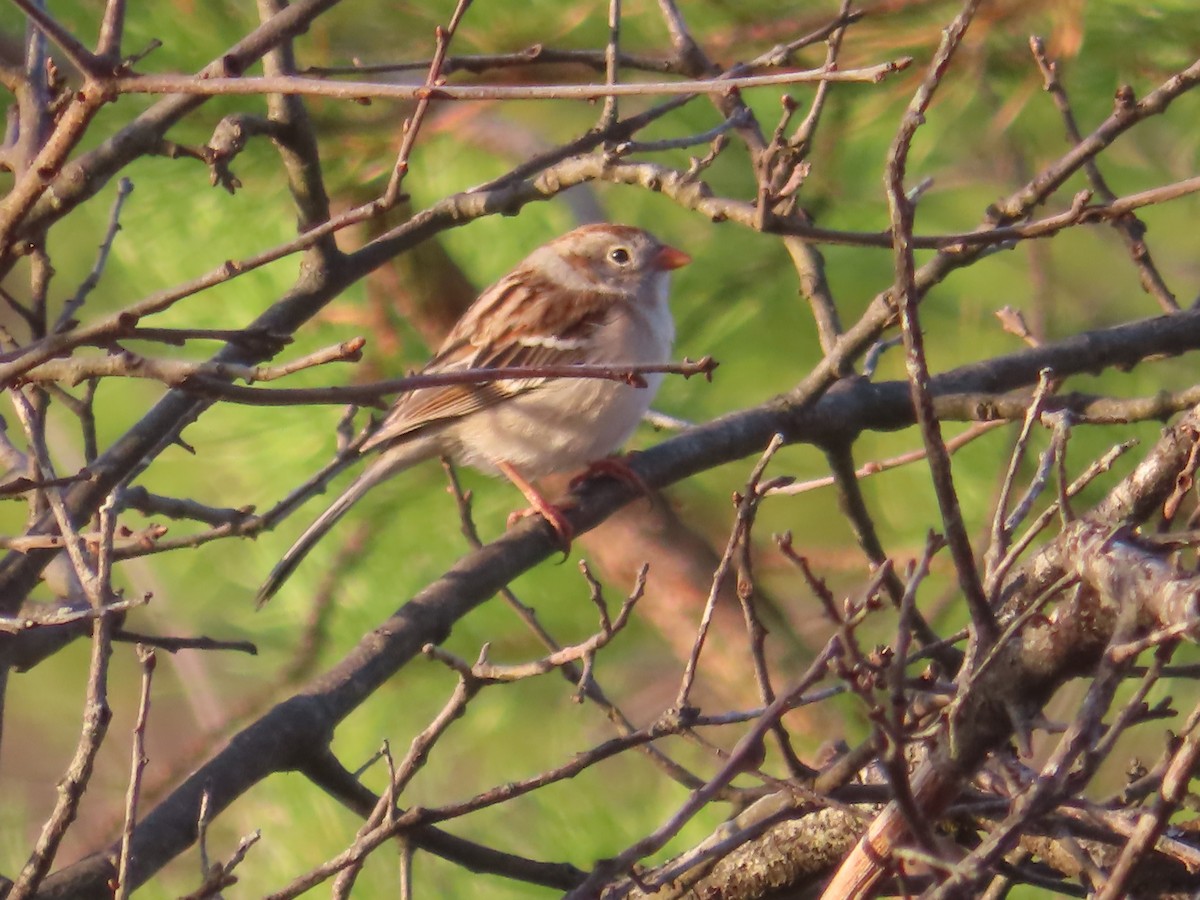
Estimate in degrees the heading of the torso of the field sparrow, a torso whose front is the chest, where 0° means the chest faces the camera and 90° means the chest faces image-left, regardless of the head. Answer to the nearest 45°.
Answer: approximately 270°
